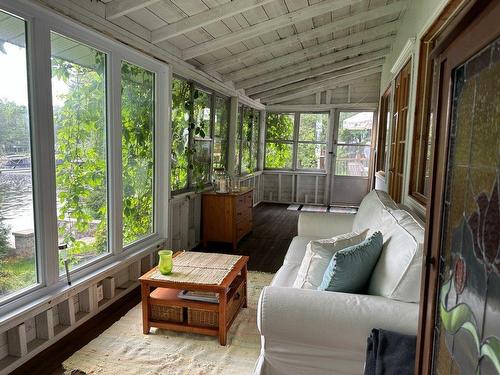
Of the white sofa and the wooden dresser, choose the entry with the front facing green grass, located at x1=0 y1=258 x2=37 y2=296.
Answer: the white sofa

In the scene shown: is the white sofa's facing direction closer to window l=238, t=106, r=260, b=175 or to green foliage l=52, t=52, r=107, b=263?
the green foliage

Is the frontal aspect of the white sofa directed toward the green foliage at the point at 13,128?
yes

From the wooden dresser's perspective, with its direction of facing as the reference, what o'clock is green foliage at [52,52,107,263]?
The green foliage is roughly at 4 o'clock from the wooden dresser.

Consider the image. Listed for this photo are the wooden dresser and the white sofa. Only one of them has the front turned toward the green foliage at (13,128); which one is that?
the white sofa

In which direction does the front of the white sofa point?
to the viewer's left

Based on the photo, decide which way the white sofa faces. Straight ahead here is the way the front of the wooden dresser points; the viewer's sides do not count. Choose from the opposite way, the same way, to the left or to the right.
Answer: the opposite way

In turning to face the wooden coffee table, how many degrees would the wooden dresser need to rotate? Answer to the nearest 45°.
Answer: approximately 90° to its right

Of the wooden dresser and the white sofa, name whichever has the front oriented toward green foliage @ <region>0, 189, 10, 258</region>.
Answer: the white sofa

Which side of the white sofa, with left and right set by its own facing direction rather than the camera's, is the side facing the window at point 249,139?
right

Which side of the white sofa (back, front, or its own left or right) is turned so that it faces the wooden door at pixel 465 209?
left
